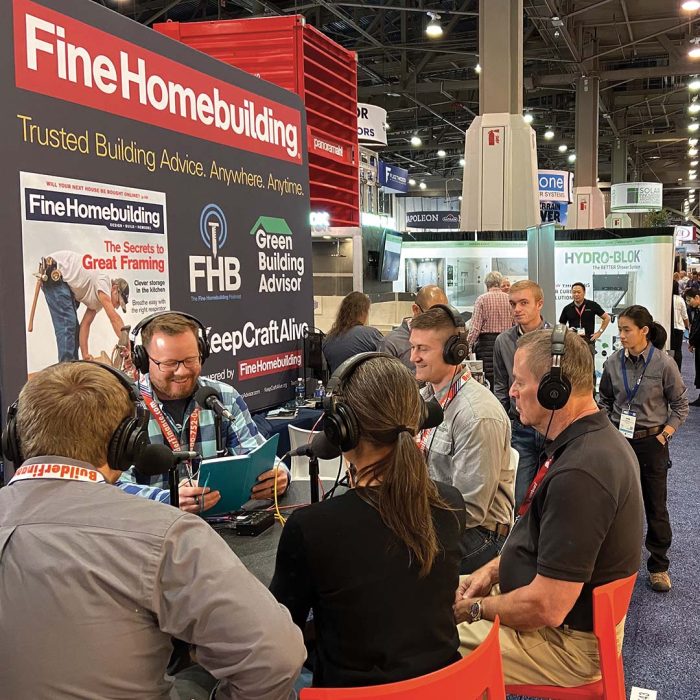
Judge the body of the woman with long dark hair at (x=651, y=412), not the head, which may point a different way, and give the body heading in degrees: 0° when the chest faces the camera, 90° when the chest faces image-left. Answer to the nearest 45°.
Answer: approximately 45°

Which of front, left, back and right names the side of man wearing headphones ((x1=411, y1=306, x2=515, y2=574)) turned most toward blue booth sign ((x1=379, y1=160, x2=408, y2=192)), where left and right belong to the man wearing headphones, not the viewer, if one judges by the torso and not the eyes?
right

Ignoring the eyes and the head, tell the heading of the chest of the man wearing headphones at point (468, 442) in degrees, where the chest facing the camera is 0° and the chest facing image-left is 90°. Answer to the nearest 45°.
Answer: approximately 90°

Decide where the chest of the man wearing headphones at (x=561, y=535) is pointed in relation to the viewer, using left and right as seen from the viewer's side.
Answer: facing to the left of the viewer

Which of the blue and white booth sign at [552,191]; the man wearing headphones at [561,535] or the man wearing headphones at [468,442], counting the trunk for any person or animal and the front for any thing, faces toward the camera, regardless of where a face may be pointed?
the blue and white booth sign

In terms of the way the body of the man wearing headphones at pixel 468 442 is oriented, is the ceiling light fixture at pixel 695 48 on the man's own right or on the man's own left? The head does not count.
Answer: on the man's own right

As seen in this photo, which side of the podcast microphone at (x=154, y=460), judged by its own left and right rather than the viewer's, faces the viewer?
left

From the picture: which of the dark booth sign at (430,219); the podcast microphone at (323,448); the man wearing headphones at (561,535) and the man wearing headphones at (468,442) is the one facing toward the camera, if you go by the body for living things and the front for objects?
the dark booth sign

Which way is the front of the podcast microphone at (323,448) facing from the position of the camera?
facing to the right of the viewer

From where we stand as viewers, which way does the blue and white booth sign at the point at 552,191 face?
facing the viewer

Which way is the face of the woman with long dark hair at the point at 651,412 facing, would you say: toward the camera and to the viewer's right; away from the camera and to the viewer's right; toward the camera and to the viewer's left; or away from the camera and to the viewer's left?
toward the camera and to the viewer's left

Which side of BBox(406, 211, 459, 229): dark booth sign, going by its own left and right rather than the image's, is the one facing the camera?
front

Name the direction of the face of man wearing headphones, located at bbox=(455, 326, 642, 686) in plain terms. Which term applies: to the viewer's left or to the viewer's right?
to the viewer's left
